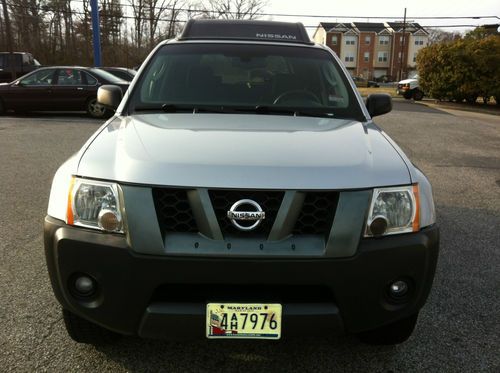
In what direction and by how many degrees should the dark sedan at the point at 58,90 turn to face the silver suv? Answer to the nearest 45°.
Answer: approximately 90° to its left

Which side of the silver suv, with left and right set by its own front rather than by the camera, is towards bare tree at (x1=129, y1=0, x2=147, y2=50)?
back

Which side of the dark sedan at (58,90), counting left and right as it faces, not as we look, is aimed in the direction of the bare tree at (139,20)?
right

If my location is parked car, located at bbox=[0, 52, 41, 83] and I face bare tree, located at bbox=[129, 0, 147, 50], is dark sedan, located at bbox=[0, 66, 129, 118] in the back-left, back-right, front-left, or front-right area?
back-right

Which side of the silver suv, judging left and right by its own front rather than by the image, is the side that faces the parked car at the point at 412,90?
back

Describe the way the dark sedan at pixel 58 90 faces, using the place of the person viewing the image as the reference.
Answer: facing to the left of the viewer

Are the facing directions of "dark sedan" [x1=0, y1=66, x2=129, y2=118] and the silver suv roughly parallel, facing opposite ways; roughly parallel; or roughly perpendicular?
roughly perpendicular

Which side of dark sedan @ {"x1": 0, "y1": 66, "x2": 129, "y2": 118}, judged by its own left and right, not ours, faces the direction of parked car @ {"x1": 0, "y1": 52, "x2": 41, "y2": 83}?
right
